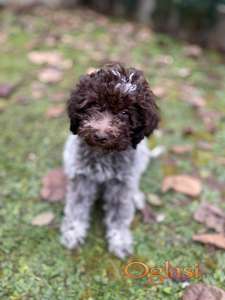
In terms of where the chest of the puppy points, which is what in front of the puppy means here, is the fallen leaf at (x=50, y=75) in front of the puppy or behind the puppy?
behind

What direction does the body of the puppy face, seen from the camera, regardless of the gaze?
toward the camera

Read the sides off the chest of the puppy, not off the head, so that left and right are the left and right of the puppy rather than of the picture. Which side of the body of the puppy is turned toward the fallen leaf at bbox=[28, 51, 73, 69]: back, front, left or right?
back

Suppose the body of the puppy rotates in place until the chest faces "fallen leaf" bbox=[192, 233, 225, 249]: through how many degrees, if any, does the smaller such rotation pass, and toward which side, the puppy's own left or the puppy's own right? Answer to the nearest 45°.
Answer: approximately 90° to the puppy's own left

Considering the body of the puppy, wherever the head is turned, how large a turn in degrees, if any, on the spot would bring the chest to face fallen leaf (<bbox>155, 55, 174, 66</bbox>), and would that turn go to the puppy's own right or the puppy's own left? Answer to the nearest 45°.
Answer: approximately 180°

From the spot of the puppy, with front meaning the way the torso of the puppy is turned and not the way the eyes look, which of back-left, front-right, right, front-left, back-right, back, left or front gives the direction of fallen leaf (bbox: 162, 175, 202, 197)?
back-left

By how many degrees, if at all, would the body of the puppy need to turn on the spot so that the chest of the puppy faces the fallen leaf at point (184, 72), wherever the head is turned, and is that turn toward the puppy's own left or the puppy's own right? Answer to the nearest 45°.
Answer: approximately 180°

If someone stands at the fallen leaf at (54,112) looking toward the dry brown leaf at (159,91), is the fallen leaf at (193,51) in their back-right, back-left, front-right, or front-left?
front-left

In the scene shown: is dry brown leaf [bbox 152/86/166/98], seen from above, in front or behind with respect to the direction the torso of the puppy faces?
behind

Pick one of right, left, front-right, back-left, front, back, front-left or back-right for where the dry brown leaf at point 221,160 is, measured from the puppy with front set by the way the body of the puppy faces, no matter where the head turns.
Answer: back-left
